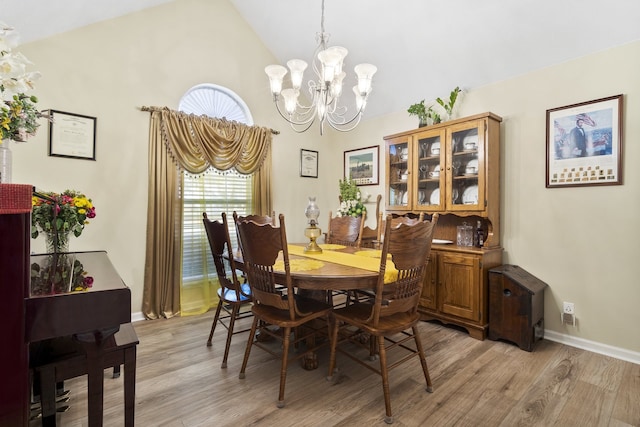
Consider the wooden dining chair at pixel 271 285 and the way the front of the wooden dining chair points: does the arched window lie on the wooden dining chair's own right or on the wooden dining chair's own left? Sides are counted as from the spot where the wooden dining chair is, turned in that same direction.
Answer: on the wooden dining chair's own left

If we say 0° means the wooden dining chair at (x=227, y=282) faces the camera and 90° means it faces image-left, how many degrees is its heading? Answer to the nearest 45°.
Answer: approximately 225°

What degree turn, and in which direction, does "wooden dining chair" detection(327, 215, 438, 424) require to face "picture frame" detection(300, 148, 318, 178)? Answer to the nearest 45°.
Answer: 0° — it already faces it

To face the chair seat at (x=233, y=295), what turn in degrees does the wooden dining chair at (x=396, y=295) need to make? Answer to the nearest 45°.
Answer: approximately 45° to its left

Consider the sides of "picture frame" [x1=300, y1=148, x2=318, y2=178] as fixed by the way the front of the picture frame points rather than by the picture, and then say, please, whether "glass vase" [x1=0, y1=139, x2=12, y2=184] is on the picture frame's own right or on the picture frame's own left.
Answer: on the picture frame's own right

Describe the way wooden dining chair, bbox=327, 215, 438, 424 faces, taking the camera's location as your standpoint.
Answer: facing away from the viewer and to the left of the viewer

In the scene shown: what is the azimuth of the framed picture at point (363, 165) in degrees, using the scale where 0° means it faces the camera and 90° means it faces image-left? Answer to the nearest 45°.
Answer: approximately 45°

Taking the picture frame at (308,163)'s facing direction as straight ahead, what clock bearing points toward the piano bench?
The piano bench is roughly at 2 o'clock from the picture frame.

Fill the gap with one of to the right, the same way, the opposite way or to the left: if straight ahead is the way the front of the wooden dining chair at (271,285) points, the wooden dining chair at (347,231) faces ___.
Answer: the opposite way
